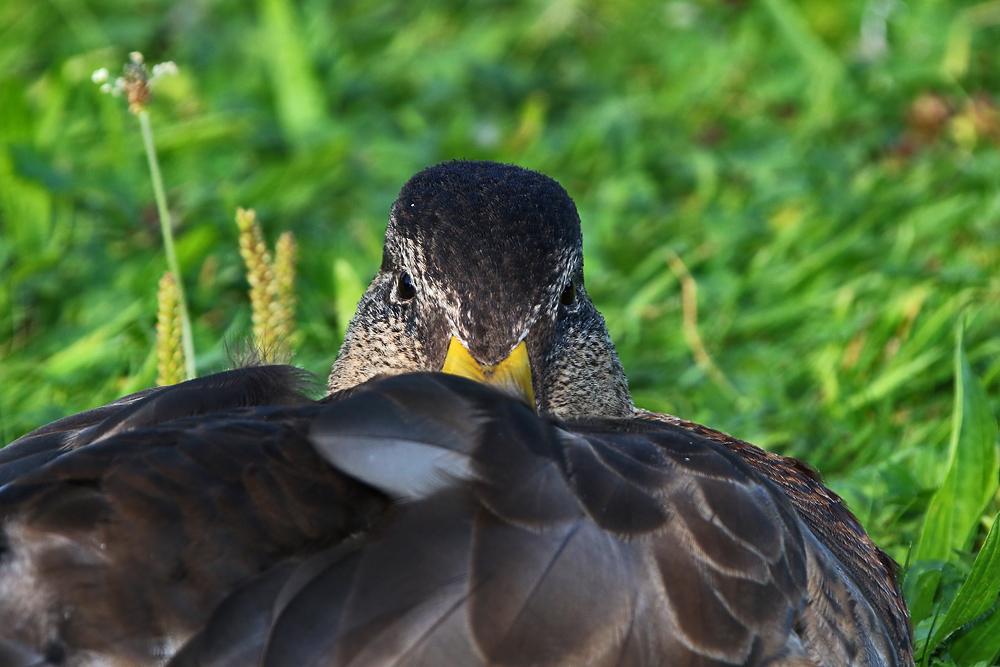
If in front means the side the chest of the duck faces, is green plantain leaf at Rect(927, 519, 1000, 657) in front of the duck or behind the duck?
in front

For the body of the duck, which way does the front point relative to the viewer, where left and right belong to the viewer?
facing away from the viewer and to the right of the viewer
